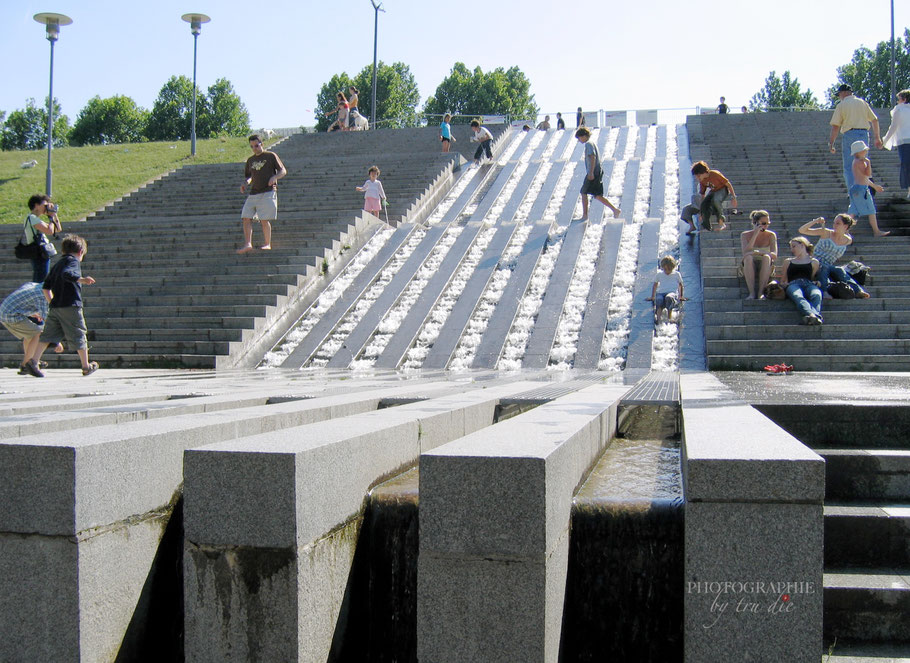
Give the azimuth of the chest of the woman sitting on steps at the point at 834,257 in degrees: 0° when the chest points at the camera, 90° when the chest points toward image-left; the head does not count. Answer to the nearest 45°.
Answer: approximately 0°

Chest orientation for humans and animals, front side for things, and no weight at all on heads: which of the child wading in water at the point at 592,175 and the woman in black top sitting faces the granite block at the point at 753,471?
the woman in black top sitting

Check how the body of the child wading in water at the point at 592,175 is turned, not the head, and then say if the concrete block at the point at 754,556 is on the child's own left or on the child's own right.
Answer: on the child's own left

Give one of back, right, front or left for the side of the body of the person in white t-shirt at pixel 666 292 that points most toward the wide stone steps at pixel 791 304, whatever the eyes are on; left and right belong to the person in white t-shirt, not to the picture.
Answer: left

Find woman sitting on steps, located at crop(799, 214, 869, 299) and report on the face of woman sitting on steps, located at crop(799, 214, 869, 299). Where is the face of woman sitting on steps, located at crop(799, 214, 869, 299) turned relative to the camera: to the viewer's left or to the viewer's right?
to the viewer's left

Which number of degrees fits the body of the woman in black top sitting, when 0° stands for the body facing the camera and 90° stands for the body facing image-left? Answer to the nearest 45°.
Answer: approximately 0°
